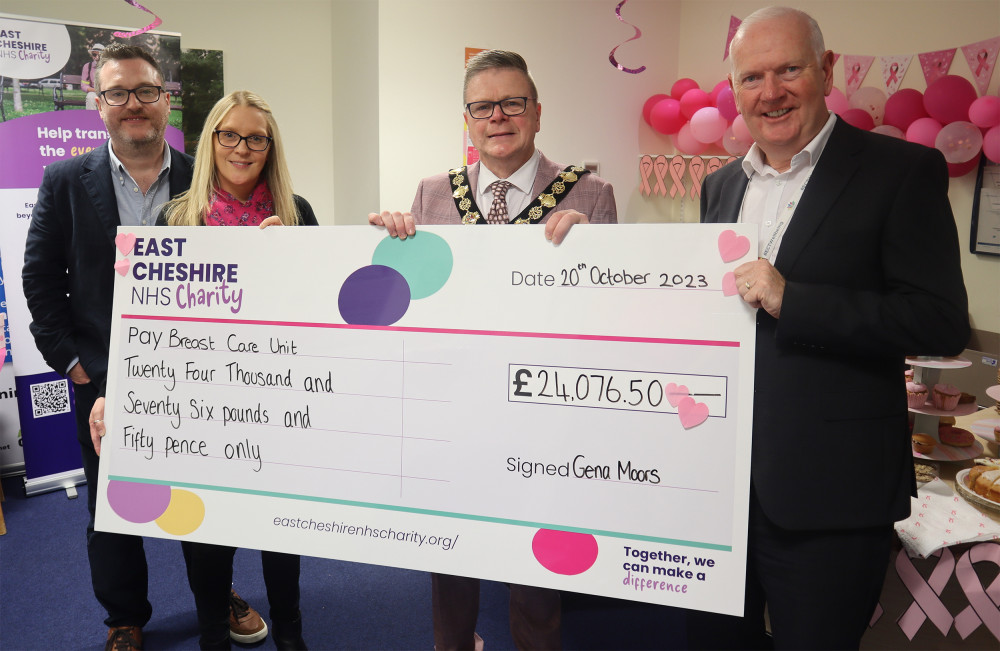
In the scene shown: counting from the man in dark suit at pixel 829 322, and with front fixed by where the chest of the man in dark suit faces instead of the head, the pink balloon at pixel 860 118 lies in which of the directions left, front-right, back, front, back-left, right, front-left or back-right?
back-right

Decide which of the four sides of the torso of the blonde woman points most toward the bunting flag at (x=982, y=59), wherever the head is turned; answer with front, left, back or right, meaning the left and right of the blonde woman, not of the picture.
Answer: left

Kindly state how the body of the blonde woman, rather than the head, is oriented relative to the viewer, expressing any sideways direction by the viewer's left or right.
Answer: facing the viewer

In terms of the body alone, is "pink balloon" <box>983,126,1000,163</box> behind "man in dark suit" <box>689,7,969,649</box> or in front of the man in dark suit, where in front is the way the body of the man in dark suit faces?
behind

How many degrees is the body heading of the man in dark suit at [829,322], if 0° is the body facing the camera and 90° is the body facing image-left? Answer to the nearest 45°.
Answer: approximately 45°

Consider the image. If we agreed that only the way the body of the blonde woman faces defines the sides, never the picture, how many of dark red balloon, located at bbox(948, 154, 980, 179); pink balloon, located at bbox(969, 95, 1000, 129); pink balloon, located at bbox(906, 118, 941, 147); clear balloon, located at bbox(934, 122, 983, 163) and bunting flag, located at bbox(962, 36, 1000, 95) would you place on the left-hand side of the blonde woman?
5

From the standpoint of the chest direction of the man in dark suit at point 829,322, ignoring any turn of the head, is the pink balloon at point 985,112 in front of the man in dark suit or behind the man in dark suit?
behind

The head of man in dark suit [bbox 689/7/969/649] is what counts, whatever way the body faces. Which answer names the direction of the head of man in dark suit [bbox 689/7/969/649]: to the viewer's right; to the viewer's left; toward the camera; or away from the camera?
toward the camera

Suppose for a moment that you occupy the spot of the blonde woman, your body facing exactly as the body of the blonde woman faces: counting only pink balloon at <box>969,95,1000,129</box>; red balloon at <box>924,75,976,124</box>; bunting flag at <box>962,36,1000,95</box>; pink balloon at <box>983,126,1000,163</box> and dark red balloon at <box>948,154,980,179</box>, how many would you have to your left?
5

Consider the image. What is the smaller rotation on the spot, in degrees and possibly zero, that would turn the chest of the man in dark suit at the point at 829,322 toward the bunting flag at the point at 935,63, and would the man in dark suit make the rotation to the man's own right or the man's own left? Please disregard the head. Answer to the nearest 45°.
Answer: approximately 135° to the man's own right

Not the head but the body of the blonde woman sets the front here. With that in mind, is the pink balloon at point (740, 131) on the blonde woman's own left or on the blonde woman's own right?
on the blonde woman's own left

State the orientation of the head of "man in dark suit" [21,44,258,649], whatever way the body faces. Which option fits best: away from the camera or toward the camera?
toward the camera

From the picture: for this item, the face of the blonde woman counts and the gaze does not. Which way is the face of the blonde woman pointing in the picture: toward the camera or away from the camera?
toward the camera

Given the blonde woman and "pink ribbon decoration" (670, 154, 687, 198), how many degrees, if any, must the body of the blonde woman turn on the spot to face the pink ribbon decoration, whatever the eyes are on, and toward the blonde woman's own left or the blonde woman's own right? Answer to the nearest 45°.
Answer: approximately 135° to the blonde woman's own left

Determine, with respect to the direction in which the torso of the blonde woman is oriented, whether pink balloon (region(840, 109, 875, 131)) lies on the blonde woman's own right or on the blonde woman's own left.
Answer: on the blonde woman's own left

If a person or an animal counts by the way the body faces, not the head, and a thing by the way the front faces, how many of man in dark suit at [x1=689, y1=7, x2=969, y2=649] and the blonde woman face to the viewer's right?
0
